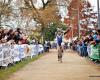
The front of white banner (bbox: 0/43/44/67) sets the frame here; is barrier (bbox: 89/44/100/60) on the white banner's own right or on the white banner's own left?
on the white banner's own left

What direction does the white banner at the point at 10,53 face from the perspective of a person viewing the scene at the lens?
facing the viewer and to the right of the viewer
